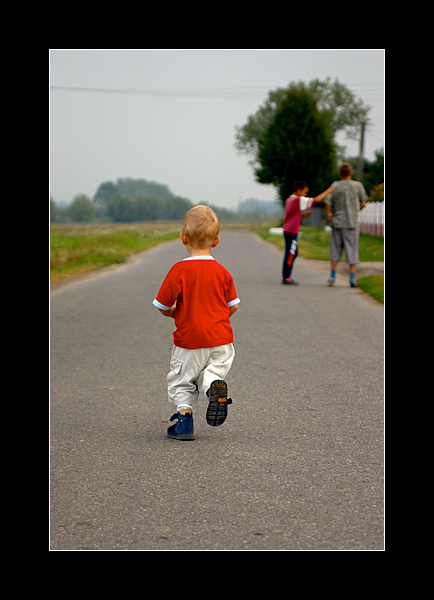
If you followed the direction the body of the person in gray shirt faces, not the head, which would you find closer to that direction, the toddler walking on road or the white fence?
the white fence

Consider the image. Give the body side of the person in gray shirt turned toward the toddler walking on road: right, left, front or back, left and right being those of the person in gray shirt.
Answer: back

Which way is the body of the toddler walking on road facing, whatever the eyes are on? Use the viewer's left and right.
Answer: facing away from the viewer

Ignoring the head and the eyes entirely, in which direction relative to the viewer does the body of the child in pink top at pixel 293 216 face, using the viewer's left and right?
facing to the right of the viewer

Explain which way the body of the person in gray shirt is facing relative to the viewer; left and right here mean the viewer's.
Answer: facing away from the viewer

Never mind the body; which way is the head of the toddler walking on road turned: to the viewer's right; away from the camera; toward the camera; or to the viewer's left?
away from the camera
